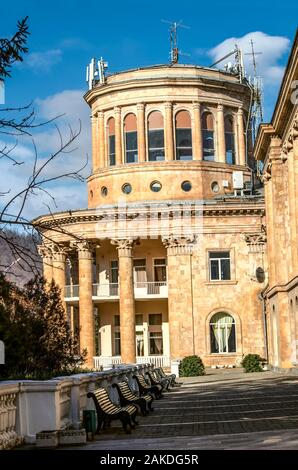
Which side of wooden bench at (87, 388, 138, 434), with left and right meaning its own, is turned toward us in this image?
right

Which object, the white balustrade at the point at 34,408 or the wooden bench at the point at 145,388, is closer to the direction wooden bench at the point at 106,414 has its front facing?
the wooden bench

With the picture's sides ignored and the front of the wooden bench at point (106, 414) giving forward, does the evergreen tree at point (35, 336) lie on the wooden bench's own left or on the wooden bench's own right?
on the wooden bench's own left

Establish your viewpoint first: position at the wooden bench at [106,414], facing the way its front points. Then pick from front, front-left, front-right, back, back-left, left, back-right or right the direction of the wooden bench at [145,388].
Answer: left

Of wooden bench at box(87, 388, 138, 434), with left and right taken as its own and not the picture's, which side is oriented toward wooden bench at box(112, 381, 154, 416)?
left

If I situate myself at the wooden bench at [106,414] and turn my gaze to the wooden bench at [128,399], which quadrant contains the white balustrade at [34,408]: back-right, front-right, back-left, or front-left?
back-left

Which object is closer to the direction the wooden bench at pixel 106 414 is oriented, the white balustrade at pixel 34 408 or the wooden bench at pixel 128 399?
the wooden bench

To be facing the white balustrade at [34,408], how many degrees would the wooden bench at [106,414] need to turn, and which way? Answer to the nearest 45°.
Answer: approximately 135° to its right
